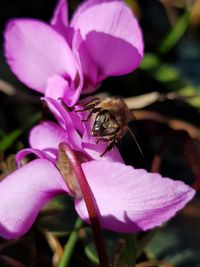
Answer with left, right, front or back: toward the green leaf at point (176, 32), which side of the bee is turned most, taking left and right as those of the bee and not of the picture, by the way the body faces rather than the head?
back

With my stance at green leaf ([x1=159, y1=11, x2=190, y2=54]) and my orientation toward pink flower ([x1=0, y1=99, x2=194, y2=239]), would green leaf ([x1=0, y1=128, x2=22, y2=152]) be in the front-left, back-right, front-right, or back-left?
front-right

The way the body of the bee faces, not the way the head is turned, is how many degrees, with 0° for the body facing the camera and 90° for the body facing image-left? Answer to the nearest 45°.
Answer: approximately 45°
